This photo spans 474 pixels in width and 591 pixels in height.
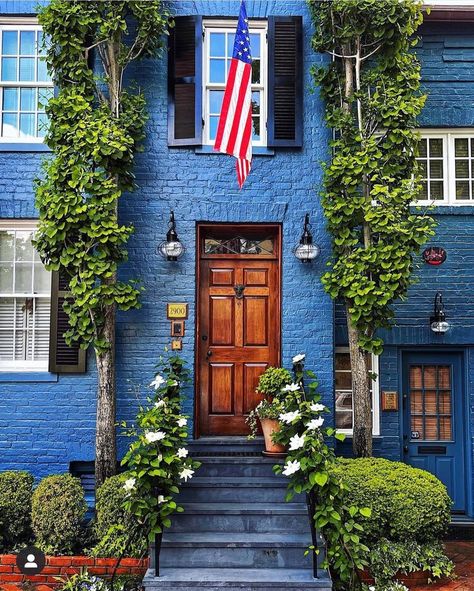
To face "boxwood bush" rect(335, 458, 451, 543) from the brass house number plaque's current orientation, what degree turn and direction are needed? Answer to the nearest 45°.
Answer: approximately 45° to its left

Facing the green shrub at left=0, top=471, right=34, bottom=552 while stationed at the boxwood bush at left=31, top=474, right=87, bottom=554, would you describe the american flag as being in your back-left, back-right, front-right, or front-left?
back-right

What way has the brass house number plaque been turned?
toward the camera

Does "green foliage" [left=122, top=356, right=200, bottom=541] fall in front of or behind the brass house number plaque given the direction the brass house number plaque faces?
in front

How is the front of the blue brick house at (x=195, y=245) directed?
toward the camera

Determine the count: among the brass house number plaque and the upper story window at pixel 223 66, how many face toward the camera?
2

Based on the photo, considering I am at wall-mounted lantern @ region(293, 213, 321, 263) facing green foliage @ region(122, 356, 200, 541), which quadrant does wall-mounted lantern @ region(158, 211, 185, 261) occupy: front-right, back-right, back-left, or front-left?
front-right

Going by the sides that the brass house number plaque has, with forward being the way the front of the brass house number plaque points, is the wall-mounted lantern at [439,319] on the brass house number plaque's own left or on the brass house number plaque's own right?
on the brass house number plaque's own left

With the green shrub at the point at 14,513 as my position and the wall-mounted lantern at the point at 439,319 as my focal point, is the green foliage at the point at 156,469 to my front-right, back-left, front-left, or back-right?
front-right

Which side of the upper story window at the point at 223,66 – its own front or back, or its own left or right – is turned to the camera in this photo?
front
